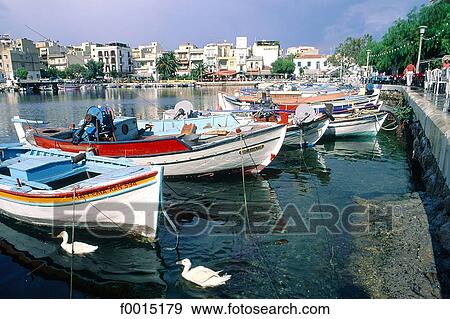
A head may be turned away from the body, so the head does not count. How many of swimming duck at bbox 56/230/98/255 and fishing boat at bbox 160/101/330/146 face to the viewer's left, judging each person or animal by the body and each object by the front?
1

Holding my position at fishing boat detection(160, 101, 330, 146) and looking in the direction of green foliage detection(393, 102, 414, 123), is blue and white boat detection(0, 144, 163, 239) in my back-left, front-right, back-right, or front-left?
back-right

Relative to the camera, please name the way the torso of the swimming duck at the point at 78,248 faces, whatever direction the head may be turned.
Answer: to the viewer's left

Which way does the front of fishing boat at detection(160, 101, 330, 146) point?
to the viewer's right

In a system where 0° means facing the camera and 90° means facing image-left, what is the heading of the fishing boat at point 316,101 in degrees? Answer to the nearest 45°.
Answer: approximately 270°
